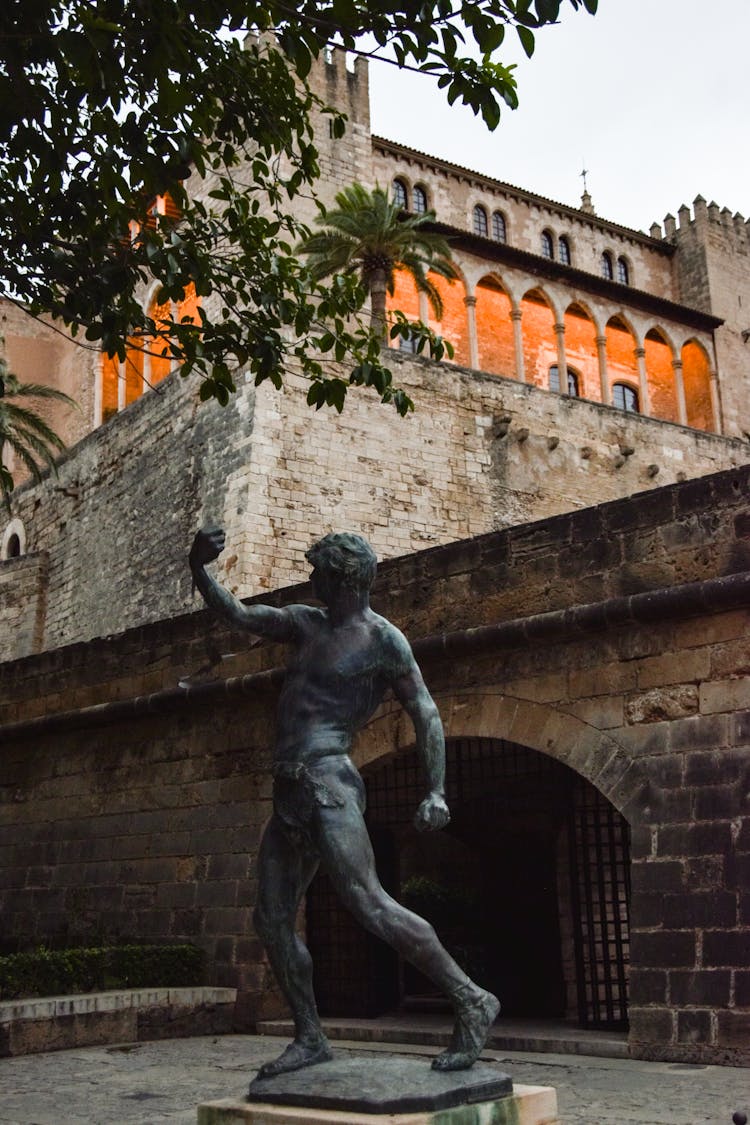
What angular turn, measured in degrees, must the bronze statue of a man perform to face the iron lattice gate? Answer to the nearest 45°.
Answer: approximately 135° to its right

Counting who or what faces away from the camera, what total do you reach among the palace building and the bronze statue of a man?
0

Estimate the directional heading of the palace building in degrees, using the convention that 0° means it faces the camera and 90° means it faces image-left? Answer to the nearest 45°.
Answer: approximately 315°

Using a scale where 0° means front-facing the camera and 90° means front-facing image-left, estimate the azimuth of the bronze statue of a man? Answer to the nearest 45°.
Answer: approximately 45°

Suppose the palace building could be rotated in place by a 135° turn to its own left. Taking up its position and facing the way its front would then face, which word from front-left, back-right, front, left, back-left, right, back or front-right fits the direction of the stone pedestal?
back

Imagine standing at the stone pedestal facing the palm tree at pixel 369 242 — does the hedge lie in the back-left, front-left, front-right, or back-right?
front-left

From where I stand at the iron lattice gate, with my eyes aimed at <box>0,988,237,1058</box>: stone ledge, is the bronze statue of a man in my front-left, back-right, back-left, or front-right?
front-left
